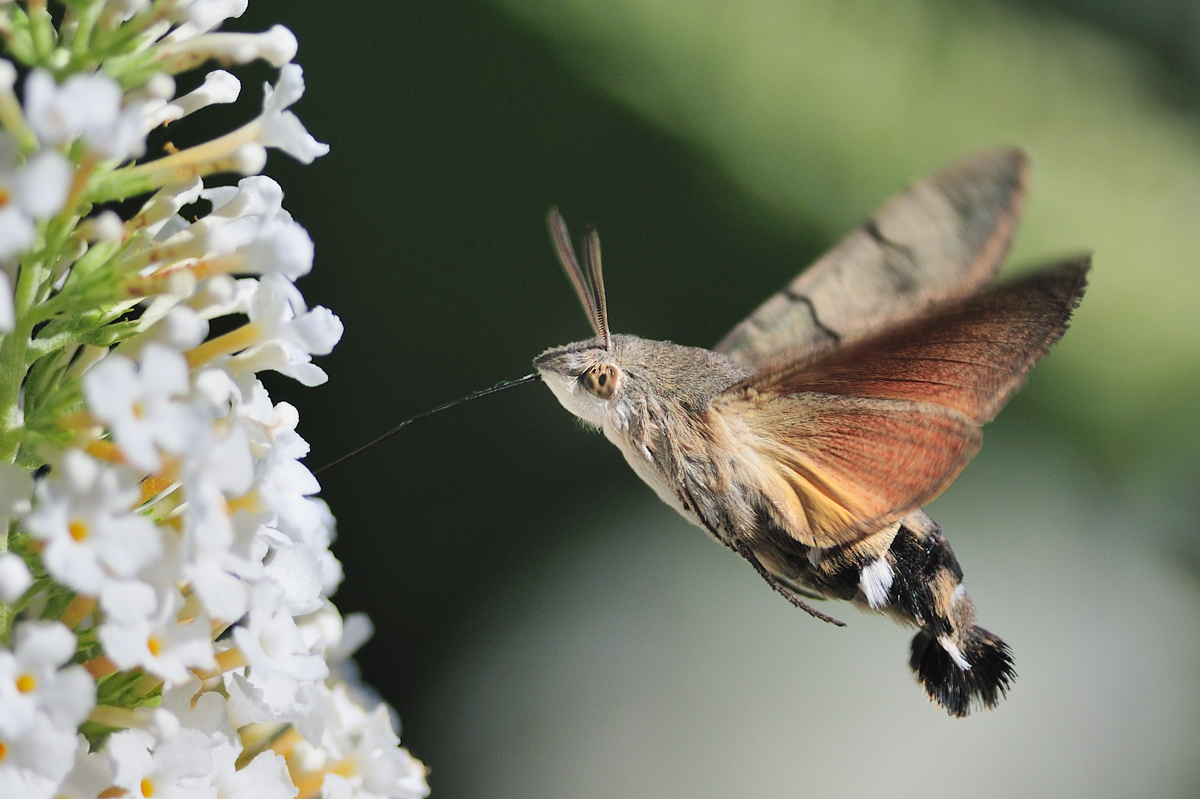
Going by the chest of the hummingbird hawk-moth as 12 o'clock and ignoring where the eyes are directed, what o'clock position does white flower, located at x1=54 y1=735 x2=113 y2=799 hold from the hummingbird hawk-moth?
The white flower is roughly at 12 o'clock from the hummingbird hawk-moth.

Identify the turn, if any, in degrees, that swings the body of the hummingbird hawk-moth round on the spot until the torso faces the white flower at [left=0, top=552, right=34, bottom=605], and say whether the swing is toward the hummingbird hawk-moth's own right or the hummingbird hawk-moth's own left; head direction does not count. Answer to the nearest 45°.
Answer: approximately 45° to the hummingbird hawk-moth's own left

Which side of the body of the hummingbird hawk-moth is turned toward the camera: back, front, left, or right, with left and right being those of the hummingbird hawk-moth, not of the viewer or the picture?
left
